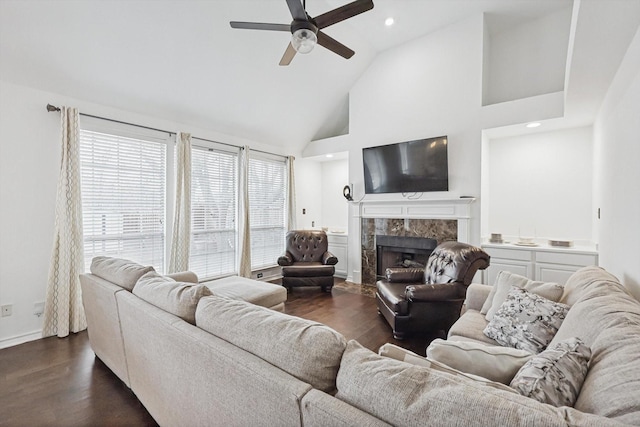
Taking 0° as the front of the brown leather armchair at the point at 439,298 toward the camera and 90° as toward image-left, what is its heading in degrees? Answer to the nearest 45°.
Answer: approximately 45°

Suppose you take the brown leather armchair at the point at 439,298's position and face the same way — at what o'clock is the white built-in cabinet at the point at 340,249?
The white built-in cabinet is roughly at 3 o'clock from the brown leather armchair.

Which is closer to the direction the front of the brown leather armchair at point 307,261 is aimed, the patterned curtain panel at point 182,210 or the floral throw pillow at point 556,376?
the floral throw pillow

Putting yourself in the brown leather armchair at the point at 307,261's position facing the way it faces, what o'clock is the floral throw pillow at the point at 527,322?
The floral throw pillow is roughly at 11 o'clock from the brown leather armchair.

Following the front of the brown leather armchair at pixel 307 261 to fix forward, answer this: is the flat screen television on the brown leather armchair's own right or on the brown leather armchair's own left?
on the brown leather armchair's own left

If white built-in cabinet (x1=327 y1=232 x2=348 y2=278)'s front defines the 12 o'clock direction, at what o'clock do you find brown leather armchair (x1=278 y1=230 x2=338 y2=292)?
The brown leather armchair is roughly at 1 o'clock from the white built-in cabinet.

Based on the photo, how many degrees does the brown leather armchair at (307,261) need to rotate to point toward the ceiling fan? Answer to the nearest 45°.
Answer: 0° — it already faces it

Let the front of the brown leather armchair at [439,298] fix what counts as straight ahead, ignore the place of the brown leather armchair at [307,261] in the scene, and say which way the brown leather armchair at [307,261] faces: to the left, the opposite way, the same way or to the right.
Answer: to the left

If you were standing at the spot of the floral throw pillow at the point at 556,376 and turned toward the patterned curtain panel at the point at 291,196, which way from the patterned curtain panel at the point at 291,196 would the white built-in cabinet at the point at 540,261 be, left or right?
right

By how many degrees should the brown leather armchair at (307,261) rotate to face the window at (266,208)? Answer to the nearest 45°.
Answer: approximately 135° to its right

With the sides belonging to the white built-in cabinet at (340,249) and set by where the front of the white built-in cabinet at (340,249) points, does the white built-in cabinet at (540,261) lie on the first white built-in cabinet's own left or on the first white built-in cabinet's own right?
on the first white built-in cabinet's own left

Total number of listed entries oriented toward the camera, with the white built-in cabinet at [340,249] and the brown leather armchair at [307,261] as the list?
2

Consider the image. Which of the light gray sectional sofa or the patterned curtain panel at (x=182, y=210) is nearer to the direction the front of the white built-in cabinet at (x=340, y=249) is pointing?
the light gray sectional sofa
